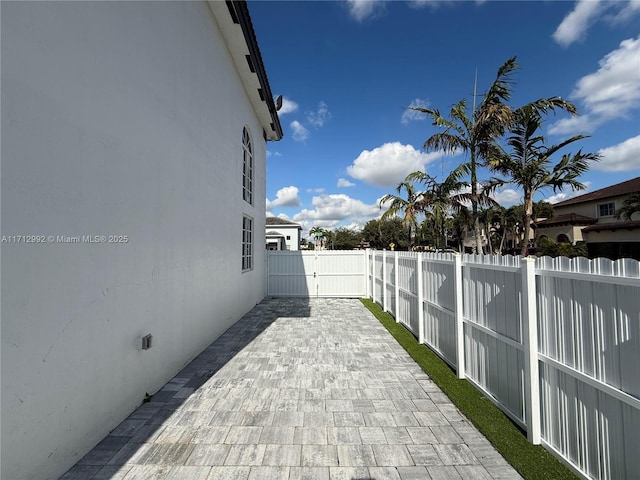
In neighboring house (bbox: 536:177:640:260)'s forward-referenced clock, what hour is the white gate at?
The white gate is roughly at 11 o'clock from the neighboring house.

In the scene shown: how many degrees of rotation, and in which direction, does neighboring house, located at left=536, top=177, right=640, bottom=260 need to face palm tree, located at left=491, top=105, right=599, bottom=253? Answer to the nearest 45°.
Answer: approximately 45° to its left

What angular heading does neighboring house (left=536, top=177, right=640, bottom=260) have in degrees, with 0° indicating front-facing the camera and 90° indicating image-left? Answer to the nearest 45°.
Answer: approximately 45°

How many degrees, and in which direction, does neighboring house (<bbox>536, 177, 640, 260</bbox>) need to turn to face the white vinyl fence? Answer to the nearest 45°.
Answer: approximately 45° to its left
